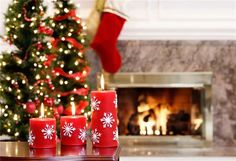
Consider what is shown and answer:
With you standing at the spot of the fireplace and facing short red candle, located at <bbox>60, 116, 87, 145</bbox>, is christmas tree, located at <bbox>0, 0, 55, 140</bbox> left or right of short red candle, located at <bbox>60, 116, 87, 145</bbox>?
right

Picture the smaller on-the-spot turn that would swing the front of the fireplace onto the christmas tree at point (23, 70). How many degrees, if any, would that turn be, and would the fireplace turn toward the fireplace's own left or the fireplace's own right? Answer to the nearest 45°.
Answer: approximately 45° to the fireplace's own right

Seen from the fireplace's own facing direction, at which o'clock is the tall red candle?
The tall red candle is roughly at 12 o'clock from the fireplace.

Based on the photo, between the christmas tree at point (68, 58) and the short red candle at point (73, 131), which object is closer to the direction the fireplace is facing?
the short red candle

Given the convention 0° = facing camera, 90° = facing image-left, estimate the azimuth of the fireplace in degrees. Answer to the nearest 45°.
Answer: approximately 0°

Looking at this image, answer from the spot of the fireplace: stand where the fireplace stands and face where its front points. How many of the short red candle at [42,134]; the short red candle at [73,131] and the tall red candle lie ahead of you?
3

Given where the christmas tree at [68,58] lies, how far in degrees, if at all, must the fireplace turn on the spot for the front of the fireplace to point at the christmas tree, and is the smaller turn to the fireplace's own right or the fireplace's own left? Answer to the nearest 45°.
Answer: approximately 45° to the fireplace's own right

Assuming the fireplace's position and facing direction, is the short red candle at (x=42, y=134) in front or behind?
in front
